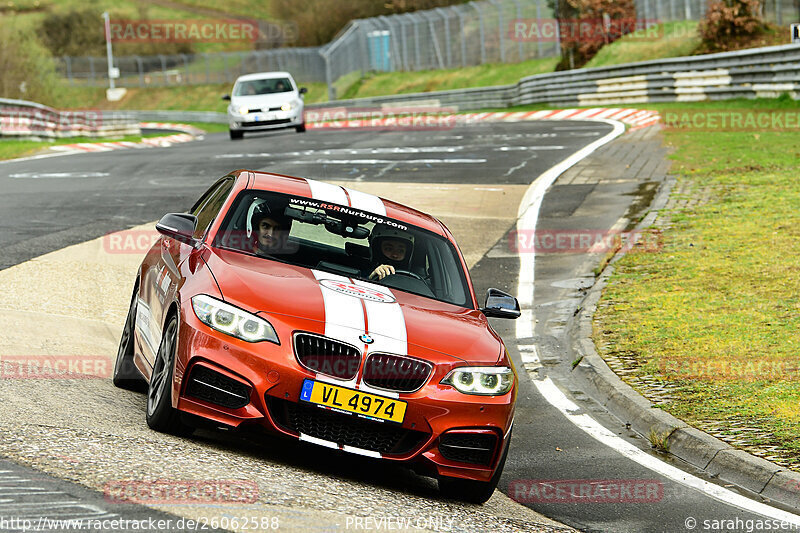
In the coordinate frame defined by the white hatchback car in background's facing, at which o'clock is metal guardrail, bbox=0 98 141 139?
The metal guardrail is roughly at 4 o'clock from the white hatchback car in background.

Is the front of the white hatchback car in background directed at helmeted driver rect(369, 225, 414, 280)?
yes

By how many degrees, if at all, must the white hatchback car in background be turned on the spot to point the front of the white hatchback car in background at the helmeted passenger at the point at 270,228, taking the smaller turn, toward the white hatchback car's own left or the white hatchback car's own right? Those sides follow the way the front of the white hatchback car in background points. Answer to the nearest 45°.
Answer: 0° — it already faces them

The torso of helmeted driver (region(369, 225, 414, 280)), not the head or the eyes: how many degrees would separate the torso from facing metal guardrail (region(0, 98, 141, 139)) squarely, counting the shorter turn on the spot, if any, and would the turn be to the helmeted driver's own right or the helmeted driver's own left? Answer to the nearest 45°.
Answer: approximately 180°

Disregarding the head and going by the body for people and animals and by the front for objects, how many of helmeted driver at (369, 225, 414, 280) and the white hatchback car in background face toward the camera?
2

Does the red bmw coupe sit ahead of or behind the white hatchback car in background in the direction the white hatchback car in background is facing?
ahead

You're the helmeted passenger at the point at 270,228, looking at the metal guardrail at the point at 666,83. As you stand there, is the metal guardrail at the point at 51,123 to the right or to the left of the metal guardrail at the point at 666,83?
left

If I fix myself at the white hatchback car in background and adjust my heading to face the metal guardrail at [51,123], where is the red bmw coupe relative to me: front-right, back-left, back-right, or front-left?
back-left

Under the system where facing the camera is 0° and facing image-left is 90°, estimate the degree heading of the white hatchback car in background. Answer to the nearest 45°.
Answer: approximately 0°

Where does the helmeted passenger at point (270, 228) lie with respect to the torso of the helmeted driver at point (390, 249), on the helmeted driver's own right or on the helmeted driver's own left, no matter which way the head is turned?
on the helmeted driver's own right
